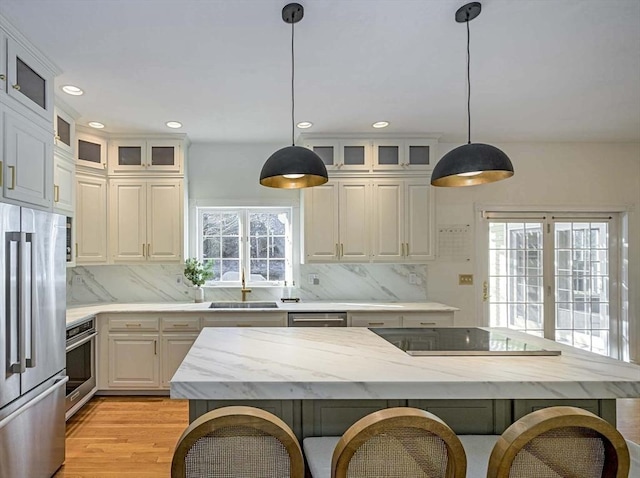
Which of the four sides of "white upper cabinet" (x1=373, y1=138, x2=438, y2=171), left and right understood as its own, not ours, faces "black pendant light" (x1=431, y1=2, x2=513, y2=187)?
front

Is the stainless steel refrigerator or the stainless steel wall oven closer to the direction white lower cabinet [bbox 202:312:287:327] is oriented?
the stainless steel refrigerator

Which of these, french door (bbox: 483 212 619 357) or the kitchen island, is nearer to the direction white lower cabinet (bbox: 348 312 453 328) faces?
the kitchen island

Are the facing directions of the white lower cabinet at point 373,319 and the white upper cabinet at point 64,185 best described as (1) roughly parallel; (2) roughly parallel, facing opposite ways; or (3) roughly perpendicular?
roughly perpendicular

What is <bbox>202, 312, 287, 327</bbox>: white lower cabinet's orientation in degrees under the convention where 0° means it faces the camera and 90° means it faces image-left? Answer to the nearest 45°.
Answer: approximately 0°

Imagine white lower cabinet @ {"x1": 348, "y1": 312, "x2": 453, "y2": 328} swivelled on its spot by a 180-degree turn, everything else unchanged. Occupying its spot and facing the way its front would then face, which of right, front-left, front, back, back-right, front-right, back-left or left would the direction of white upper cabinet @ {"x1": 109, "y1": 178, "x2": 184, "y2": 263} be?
left
